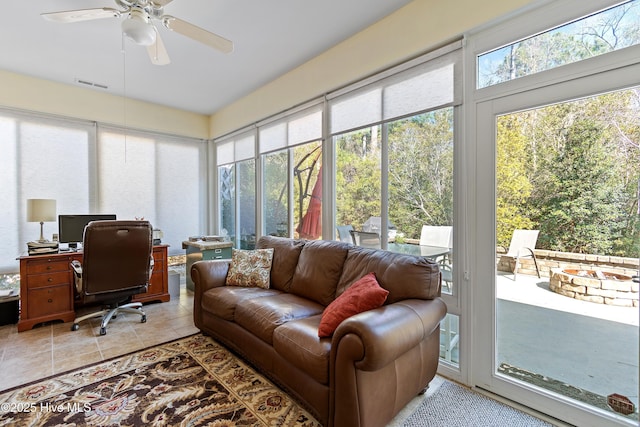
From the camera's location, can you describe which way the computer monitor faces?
facing the viewer

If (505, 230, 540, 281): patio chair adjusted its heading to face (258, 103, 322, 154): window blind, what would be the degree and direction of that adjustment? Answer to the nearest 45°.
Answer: approximately 45° to its right

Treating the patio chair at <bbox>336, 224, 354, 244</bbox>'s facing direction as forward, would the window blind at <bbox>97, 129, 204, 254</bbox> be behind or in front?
behind

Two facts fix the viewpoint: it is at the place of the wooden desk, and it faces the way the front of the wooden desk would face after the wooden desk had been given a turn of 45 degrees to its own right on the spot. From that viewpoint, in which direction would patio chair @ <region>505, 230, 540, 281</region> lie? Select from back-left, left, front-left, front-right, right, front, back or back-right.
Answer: left

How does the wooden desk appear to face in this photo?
toward the camera

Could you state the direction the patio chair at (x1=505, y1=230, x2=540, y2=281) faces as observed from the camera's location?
facing the viewer and to the left of the viewer

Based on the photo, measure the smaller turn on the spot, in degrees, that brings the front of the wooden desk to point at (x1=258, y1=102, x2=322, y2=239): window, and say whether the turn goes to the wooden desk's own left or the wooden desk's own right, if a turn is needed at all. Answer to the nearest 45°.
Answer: approximately 45° to the wooden desk's own left

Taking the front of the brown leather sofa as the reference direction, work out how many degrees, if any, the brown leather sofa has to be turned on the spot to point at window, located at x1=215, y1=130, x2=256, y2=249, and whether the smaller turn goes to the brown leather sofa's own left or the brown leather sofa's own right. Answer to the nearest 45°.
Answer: approximately 90° to the brown leather sofa's own right

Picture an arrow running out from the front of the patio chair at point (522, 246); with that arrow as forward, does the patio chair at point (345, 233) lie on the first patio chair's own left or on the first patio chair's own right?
on the first patio chair's own right

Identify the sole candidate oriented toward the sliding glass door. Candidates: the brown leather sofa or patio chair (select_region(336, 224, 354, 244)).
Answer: the patio chair
